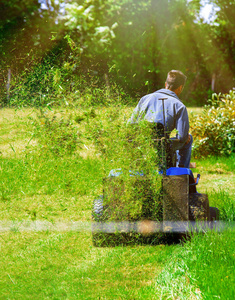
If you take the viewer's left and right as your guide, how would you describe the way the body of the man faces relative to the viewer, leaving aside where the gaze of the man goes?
facing away from the viewer and to the right of the viewer

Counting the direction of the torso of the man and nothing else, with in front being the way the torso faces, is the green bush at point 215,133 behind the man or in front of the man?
in front
